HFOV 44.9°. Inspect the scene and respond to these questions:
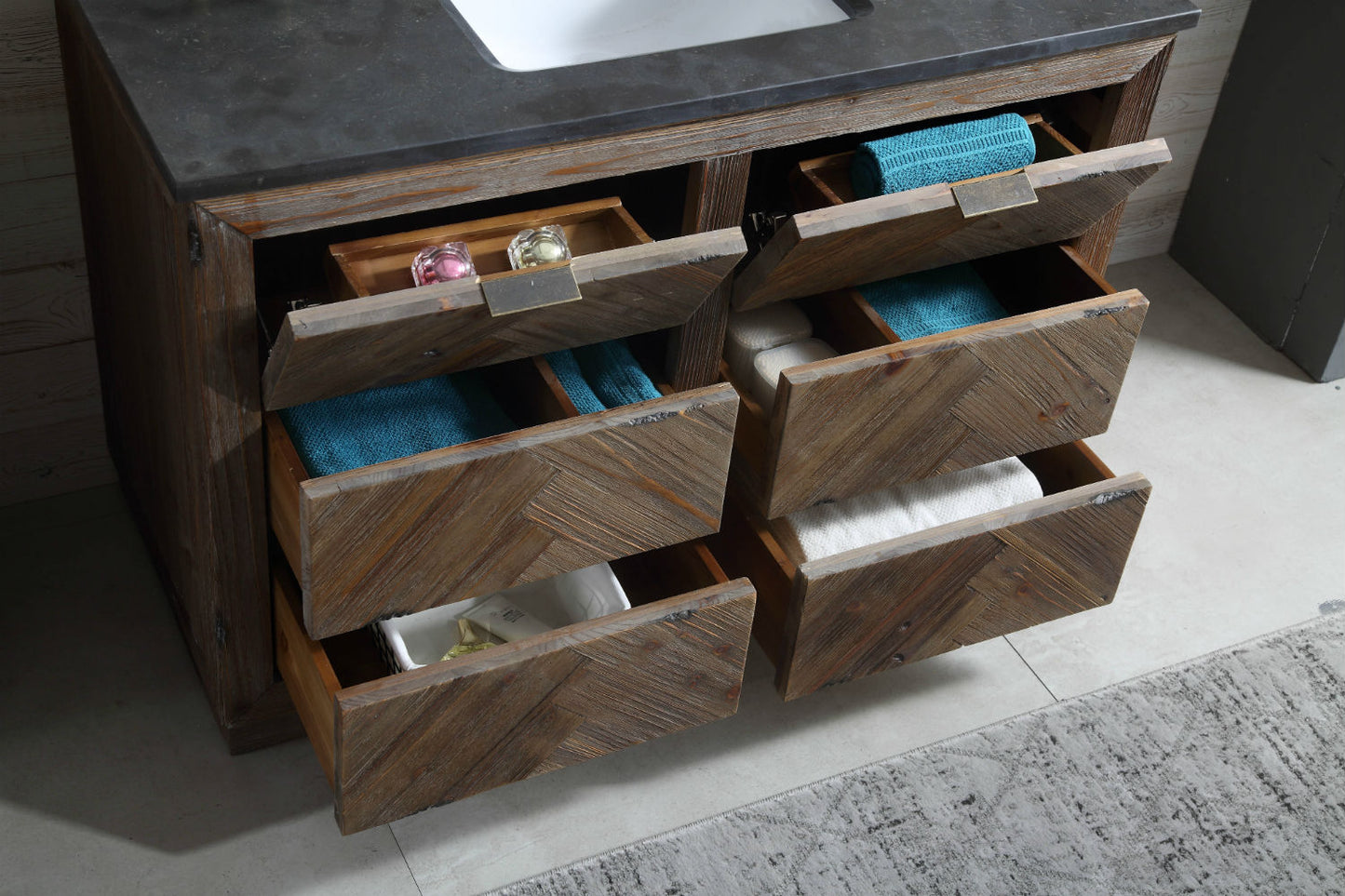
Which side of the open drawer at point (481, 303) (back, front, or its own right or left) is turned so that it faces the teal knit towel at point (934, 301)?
left

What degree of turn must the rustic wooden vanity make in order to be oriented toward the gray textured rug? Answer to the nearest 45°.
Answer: approximately 45° to its left

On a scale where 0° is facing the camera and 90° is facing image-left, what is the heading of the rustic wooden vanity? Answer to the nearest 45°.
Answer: approximately 315°

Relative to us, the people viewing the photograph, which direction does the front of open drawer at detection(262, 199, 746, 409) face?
facing the viewer and to the right of the viewer
